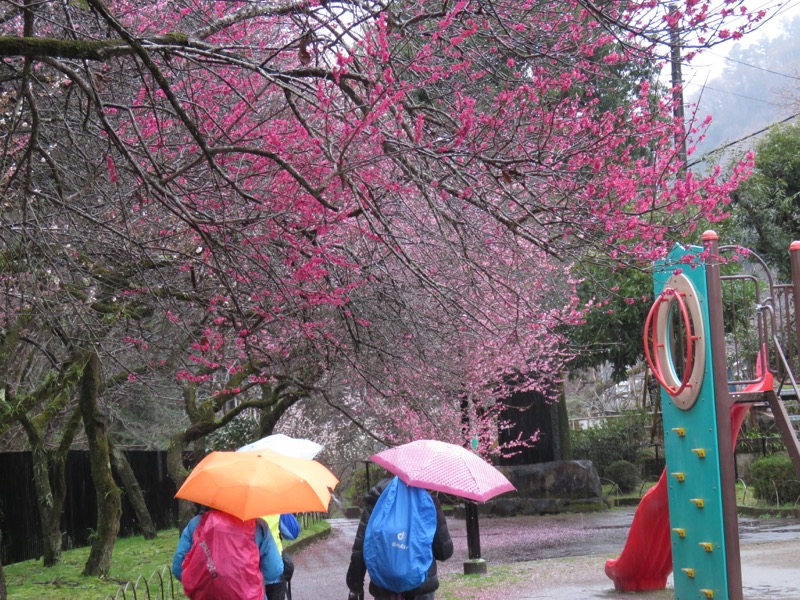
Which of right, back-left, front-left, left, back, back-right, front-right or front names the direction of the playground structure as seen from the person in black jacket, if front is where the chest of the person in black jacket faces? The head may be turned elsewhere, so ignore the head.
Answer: front-right

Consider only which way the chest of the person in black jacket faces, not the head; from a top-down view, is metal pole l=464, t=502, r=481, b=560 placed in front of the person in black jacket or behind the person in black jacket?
in front

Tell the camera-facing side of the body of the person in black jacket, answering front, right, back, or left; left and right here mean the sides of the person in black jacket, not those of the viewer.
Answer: back

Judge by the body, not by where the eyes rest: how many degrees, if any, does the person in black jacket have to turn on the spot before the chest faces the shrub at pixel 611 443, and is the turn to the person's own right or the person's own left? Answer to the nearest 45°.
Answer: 0° — they already face it

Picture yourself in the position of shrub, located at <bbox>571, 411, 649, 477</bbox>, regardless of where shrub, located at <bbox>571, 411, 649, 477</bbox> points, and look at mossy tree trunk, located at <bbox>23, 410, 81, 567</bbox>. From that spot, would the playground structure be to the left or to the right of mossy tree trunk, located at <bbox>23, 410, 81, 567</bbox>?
left

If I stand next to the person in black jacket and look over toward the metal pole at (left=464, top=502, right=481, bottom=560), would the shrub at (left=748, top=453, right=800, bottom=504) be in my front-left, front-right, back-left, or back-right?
front-right

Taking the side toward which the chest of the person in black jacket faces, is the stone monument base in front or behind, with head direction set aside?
in front

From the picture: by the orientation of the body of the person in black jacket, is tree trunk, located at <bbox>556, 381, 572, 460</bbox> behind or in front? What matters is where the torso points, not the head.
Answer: in front

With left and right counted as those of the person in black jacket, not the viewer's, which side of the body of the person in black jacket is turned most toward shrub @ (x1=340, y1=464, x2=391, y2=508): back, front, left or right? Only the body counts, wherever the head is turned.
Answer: front

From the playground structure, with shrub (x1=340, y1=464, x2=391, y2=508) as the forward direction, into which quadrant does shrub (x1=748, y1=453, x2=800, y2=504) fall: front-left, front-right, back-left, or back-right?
front-right
